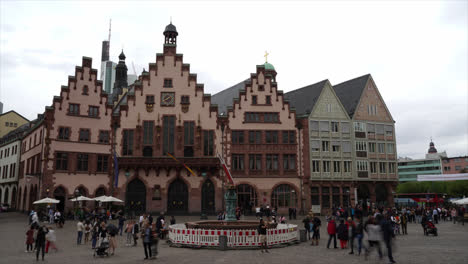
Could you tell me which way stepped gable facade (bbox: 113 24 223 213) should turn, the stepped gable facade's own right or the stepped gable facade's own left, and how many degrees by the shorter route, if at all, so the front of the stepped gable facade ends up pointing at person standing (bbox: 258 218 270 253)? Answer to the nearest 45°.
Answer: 0° — it already faces them

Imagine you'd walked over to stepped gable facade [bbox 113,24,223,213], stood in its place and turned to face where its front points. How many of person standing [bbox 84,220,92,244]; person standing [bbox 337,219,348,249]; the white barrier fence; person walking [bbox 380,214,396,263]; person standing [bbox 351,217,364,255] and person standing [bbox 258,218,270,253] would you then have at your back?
0

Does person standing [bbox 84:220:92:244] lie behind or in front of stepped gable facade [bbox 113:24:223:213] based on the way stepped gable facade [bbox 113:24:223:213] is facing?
in front

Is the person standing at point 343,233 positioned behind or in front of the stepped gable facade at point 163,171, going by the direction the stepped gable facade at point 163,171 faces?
in front

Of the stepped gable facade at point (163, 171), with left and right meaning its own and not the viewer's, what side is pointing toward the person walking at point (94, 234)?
front

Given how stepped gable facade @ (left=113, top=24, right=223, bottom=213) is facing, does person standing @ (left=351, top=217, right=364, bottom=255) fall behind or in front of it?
in front

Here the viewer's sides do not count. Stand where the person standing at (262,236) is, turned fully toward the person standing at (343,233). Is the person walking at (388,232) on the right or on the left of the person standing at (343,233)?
right

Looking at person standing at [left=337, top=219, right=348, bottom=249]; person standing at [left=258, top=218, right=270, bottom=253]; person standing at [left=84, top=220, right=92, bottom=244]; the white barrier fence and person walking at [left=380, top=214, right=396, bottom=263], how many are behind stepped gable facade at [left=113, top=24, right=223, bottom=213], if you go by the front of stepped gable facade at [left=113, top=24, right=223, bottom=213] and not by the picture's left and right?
0

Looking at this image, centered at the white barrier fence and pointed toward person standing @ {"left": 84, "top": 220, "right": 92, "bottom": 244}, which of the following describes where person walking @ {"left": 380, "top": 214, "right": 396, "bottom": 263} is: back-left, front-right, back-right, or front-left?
back-left

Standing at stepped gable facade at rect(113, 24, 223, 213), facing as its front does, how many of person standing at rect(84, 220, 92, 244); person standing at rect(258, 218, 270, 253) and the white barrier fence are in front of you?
3

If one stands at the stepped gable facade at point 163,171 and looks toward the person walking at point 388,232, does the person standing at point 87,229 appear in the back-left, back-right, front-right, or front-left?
front-right

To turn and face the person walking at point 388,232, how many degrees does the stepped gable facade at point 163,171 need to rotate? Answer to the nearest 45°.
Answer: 0° — it already faces them

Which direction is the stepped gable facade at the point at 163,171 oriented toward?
toward the camera

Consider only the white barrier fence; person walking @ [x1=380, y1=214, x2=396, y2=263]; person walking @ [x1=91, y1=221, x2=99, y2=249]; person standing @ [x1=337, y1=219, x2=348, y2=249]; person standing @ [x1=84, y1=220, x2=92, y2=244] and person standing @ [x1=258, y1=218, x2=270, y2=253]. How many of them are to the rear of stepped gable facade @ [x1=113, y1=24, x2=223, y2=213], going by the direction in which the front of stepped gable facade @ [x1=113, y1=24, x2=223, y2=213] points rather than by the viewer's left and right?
0
